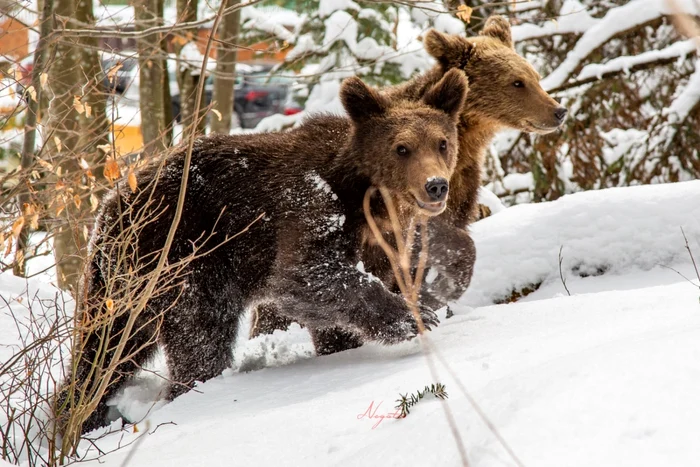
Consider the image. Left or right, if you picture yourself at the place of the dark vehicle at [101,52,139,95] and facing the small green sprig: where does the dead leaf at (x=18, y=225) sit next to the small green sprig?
right

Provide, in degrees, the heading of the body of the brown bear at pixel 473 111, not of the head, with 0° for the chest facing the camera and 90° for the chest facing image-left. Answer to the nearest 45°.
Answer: approximately 270°

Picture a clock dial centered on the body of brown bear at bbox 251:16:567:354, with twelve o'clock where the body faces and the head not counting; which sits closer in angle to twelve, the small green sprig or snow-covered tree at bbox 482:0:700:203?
the snow-covered tree

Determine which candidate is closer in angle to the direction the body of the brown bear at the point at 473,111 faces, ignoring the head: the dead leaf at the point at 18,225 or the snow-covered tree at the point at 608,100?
the snow-covered tree

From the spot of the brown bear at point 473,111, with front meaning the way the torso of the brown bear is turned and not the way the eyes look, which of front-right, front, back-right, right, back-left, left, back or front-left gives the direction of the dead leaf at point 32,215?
back-right

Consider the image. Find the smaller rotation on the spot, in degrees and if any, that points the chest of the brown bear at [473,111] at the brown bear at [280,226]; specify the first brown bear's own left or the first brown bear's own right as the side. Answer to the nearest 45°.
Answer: approximately 135° to the first brown bear's own right

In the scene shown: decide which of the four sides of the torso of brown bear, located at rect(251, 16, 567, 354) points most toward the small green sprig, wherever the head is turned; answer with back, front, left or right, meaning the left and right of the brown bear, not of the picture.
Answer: right

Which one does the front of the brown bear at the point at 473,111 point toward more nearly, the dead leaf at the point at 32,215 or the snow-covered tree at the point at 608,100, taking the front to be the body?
the snow-covered tree
